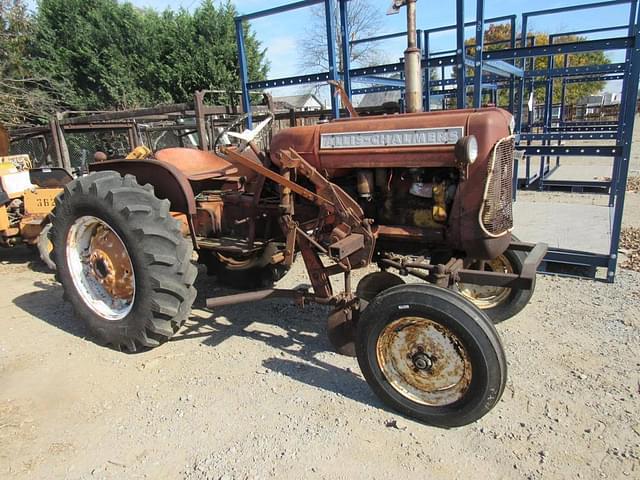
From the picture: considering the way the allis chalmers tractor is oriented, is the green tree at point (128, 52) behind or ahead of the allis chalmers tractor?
behind

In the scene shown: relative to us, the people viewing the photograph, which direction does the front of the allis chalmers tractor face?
facing the viewer and to the right of the viewer

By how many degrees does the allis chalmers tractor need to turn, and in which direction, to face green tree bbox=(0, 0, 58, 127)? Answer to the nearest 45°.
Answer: approximately 180°

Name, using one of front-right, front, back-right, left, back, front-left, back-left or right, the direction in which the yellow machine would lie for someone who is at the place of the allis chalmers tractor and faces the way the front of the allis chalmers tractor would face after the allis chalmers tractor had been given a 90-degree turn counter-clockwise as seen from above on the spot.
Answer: left

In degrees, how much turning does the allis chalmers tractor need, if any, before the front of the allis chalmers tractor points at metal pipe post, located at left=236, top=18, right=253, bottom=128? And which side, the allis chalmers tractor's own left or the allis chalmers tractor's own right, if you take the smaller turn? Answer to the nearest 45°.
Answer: approximately 135° to the allis chalmers tractor's own left
